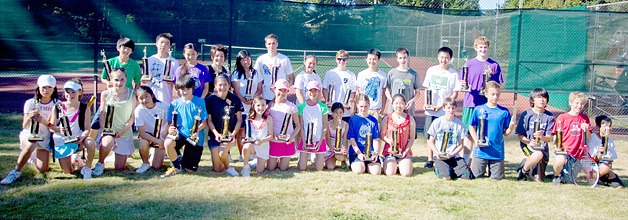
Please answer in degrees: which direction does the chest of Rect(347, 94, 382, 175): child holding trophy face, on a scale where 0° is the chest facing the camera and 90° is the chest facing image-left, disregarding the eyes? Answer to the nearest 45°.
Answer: approximately 0°

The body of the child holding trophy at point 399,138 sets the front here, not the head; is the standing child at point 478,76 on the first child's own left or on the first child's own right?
on the first child's own left

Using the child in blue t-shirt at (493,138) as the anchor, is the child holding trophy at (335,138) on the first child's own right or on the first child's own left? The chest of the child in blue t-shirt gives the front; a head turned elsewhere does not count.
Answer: on the first child's own right

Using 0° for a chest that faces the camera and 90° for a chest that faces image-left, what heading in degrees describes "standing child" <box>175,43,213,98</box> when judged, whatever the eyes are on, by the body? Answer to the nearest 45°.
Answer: approximately 0°

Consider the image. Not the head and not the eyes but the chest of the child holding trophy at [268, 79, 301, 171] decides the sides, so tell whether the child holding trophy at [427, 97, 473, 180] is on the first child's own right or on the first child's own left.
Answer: on the first child's own left

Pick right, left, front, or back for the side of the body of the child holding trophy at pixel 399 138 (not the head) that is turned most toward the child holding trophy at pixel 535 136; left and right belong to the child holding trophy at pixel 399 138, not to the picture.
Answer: left

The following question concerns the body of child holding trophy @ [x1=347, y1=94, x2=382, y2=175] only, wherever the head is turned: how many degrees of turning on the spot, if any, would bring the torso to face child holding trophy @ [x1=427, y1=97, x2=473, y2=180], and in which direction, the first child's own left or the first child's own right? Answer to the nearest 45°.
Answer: approximately 90° to the first child's own left
